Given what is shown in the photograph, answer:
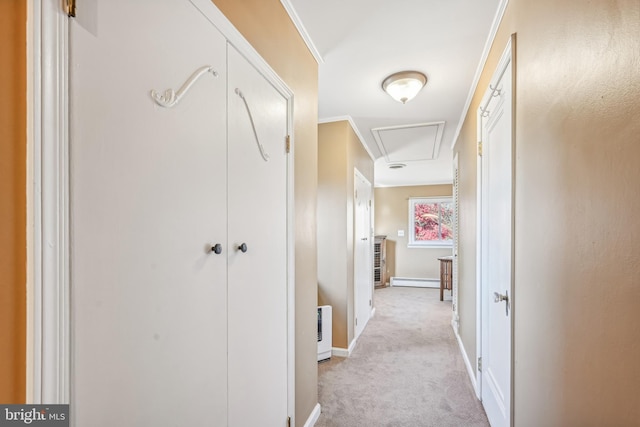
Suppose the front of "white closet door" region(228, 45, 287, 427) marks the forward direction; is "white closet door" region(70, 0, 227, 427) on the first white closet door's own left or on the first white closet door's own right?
on the first white closet door's own right

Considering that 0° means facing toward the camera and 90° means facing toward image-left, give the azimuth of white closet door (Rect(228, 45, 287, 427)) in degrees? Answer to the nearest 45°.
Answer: approximately 315°

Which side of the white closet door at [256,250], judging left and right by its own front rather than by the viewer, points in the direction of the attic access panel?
left

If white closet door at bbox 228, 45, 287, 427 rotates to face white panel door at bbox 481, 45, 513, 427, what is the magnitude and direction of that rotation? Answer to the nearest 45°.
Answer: approximately 45° to its left

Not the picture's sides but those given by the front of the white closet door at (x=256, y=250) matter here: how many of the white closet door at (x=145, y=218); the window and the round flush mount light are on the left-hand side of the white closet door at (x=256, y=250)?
2

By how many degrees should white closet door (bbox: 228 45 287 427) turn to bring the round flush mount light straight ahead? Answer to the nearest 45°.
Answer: approximately 90° to its left

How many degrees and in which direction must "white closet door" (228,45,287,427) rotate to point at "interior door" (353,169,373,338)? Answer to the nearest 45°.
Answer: approximately 90° to its left

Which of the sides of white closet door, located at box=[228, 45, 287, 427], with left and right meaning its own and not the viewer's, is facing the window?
left
